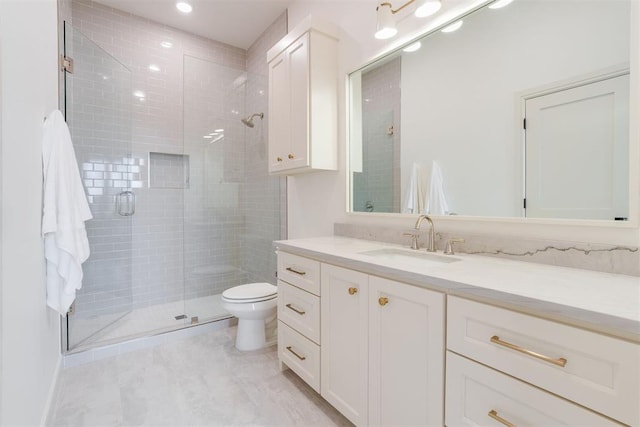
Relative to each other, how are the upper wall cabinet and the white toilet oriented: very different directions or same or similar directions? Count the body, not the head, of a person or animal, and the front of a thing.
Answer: same or similar directions

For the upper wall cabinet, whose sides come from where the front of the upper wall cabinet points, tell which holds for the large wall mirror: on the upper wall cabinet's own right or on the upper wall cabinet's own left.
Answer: on the upper wall cabinet's own left

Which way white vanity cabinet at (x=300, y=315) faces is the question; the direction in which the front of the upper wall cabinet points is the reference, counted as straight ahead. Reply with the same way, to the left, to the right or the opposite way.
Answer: the same way

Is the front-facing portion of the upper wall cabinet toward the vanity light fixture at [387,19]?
no

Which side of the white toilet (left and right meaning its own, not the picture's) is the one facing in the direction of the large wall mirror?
left

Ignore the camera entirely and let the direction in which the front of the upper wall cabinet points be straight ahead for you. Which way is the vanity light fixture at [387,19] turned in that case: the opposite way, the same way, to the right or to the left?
the same way

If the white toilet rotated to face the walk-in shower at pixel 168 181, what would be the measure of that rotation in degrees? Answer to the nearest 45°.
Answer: approximately 90° to its right

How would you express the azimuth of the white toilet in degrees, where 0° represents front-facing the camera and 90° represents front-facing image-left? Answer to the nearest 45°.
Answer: approximately 45°

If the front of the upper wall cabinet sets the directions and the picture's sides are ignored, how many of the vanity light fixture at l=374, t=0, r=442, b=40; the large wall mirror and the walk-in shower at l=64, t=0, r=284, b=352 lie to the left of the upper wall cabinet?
2

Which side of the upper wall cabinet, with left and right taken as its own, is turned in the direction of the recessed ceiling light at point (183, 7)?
right

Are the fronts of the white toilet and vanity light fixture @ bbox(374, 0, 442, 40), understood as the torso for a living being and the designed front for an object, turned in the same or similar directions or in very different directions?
same or similar directions

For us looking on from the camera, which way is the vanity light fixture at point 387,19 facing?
facing the viewer and to the left of the viewer
